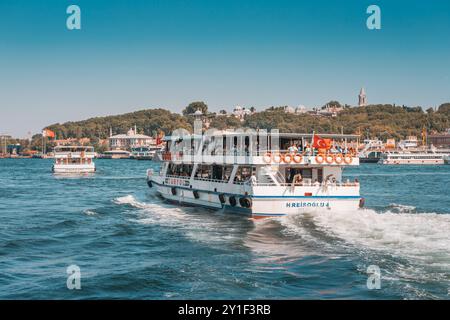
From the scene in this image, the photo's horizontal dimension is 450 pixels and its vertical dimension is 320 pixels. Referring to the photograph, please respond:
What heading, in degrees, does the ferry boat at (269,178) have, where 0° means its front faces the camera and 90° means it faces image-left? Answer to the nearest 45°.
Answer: approximately 135°
